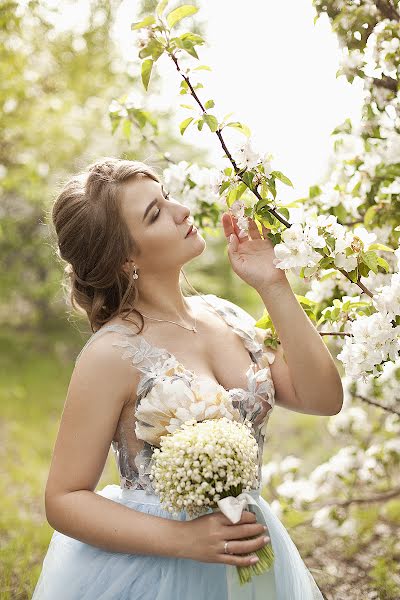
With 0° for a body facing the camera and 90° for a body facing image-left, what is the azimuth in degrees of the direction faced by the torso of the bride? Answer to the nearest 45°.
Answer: approximately 315°

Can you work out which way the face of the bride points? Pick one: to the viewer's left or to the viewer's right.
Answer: to the viewer's right
